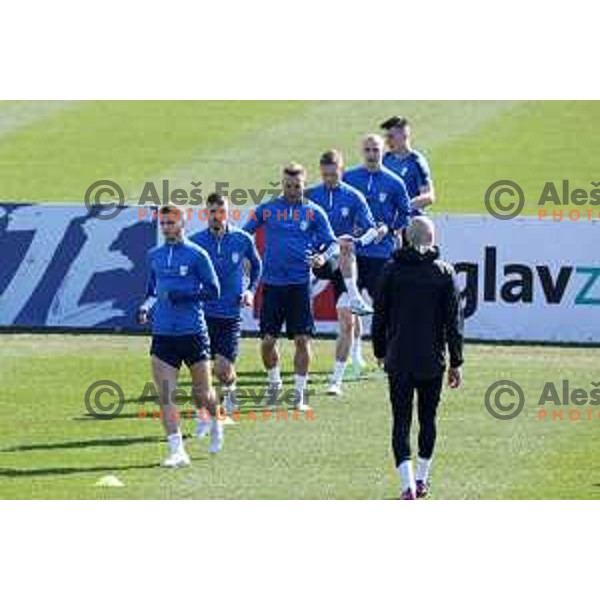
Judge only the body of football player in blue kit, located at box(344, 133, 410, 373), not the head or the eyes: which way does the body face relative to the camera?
toward the camera

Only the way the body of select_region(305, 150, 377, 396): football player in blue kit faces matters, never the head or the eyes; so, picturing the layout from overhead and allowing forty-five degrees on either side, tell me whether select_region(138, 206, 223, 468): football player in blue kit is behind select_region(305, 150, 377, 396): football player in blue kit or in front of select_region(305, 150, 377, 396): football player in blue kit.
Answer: in front

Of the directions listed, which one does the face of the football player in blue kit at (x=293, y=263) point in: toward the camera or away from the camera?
toward the camera

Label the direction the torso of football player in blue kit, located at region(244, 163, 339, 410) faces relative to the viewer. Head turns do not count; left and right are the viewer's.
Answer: facing the viewer

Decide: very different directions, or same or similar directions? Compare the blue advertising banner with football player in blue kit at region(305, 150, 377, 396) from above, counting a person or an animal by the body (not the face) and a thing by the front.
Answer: same or similar directions

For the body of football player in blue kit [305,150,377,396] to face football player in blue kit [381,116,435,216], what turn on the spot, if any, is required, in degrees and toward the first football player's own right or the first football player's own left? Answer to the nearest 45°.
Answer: approximately 135° to the first football player's own left

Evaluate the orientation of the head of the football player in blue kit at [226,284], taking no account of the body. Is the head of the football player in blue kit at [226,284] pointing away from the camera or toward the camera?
toward the camera

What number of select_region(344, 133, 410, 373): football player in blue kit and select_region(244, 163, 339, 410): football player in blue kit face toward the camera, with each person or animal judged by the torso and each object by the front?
2

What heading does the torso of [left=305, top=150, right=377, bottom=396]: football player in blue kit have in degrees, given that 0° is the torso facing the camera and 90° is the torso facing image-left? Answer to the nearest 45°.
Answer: approximately 0°

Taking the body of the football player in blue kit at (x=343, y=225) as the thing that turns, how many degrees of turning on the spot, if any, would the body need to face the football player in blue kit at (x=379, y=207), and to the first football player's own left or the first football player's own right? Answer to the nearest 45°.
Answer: approximately 135° to the first football player's own left

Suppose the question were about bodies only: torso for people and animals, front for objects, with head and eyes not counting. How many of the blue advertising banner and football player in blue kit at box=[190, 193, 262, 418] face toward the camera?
2

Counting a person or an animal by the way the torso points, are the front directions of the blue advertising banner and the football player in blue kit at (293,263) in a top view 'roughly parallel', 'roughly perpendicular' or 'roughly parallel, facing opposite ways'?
roughly parallel

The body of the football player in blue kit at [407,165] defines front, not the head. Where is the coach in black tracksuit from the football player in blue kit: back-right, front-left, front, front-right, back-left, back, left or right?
front-left
